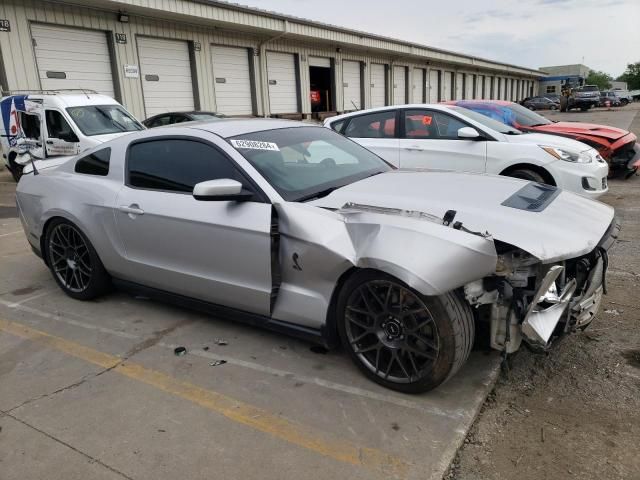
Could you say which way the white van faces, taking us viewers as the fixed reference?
facing the viewer and to the right of the viewer

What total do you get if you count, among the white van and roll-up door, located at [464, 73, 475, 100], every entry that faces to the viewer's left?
0

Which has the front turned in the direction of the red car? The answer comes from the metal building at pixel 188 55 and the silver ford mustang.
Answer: the metal building

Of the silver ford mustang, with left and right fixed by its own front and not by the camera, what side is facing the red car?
left

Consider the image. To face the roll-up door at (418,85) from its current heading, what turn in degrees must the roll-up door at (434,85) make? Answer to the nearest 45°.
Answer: approximately 45° to its right

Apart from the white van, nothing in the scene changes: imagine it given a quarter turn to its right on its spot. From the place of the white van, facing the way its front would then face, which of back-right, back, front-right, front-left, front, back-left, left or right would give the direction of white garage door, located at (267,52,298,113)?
back

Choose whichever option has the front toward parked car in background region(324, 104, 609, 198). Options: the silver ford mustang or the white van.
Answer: the white van

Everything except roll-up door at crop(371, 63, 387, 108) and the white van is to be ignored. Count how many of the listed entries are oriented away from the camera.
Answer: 0

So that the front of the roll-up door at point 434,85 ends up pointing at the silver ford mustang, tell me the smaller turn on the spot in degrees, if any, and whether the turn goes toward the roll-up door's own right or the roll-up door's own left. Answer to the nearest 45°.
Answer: approximately 45° to the roll-up door's own right

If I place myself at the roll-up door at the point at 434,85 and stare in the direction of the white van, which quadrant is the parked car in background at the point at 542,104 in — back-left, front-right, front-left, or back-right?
back-left

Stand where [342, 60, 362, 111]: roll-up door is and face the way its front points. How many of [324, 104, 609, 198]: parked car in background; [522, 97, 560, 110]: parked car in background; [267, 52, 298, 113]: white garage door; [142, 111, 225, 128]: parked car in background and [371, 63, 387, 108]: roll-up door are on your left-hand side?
2

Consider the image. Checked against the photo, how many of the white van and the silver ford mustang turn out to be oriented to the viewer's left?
0

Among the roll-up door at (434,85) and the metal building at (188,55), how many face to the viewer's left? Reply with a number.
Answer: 0

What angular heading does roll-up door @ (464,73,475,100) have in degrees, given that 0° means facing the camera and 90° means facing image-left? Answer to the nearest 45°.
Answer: approximately 315°

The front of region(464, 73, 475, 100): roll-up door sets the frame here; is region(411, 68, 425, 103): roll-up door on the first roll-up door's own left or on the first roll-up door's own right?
on the first roll-up door's own right

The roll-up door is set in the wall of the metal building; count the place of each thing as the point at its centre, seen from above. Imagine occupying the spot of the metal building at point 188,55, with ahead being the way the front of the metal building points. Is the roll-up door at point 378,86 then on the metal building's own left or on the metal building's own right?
on the metal building's own left
